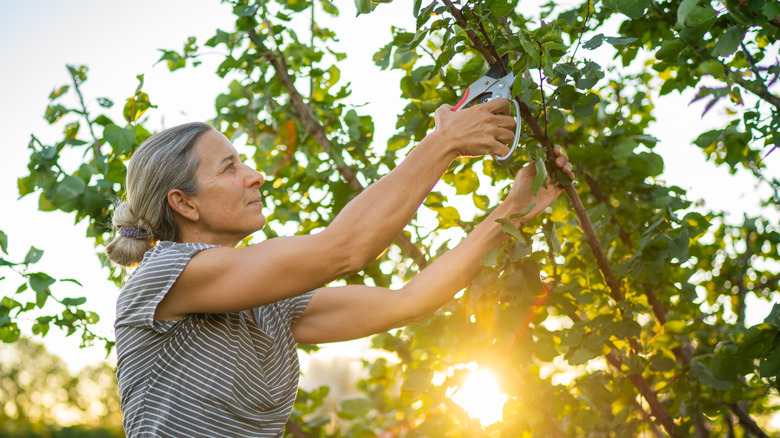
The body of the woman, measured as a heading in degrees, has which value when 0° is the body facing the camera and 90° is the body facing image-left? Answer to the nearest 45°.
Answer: approximately 270°

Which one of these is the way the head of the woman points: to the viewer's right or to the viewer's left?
to the viewer's right
